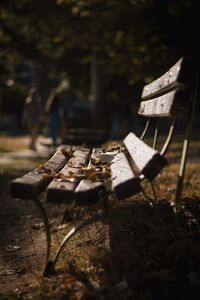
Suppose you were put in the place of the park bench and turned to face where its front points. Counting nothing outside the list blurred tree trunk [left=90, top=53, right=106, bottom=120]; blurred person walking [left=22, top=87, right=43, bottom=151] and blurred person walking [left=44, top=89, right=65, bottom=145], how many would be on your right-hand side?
3

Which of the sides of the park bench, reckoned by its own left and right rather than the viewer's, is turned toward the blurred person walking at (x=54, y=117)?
right

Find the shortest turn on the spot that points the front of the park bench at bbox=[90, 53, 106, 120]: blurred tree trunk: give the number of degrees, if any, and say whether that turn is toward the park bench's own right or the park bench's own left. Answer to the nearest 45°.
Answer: approximately 90° to the park bench's own right

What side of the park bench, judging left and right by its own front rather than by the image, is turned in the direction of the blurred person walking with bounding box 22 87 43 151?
right

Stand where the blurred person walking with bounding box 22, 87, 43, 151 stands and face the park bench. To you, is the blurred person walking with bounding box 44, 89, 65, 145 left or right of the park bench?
left

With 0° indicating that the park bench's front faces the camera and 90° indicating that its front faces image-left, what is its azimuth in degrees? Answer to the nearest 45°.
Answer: approximately 90°

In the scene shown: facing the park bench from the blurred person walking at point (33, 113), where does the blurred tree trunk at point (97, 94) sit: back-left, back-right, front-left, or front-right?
back-left
